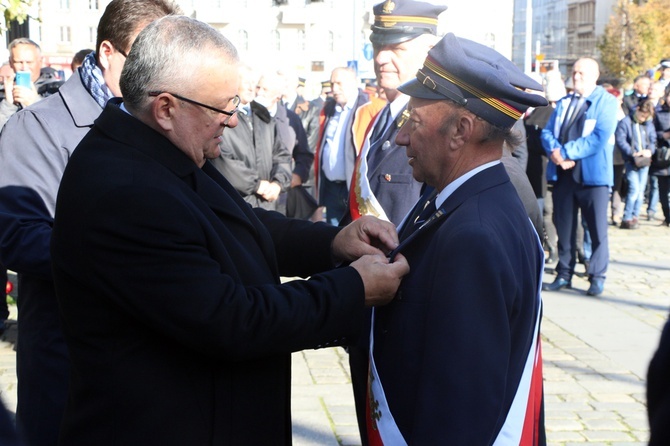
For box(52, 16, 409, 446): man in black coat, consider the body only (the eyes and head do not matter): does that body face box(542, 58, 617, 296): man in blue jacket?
no

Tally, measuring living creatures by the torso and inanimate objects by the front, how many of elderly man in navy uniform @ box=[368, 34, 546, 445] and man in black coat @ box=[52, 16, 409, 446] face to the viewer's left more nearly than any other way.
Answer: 1

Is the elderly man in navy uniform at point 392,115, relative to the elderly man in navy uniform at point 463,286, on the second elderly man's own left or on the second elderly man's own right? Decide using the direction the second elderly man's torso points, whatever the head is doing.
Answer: on the second elderly man's own right

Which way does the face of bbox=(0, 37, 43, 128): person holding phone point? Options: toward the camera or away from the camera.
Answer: toward the camera

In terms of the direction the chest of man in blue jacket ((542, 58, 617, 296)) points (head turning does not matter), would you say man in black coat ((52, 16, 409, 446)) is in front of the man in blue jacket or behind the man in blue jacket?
in front

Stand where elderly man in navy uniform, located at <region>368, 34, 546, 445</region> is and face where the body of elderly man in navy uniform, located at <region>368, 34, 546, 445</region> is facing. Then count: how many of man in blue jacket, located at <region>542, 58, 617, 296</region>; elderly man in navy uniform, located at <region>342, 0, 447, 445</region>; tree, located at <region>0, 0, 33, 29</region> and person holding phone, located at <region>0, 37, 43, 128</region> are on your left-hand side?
0

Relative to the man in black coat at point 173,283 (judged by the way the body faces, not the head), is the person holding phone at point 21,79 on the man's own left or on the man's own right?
on the man's own left

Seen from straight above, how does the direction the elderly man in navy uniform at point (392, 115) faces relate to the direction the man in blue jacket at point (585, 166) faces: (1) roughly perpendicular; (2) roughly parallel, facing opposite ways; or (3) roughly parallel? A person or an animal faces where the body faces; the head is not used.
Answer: roughly parallel

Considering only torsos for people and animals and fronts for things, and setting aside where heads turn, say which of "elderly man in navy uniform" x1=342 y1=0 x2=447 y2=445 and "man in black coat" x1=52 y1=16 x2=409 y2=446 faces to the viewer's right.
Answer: the man in black coat

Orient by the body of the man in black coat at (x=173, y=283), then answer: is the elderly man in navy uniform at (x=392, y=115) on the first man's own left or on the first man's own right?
on the first man's own left

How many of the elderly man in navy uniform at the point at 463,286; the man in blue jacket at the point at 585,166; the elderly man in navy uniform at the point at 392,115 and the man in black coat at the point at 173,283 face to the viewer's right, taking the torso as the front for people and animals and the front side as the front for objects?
1

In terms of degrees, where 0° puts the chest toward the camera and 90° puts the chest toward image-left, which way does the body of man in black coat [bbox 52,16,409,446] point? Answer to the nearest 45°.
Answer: approximately 270°

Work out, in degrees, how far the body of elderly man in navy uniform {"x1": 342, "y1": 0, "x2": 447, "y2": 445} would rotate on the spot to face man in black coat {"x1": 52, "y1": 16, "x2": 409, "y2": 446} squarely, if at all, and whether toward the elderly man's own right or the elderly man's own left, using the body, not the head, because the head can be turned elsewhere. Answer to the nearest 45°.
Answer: approximately 45° to the elderly man's own left

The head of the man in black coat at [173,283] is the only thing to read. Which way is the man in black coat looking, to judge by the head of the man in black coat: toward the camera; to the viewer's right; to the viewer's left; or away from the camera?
to the viewer's right

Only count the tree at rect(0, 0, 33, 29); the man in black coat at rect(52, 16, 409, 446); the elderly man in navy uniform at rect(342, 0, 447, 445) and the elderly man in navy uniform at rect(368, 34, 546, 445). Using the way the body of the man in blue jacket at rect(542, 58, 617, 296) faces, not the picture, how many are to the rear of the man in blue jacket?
0

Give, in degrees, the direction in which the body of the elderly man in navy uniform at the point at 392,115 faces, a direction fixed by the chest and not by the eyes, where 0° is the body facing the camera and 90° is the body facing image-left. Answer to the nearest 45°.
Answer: approximately 45°

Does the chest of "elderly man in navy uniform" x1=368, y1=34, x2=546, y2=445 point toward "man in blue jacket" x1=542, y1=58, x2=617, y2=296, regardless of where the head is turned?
no

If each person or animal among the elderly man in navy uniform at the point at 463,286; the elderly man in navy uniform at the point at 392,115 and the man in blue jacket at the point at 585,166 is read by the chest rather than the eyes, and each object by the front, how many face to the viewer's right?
0
